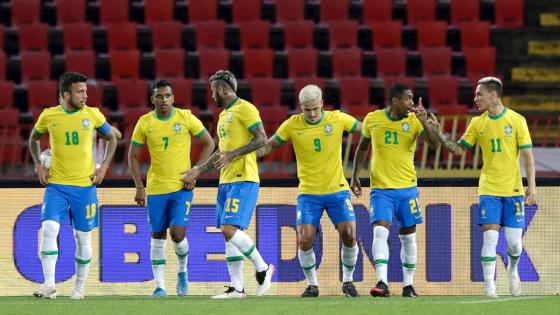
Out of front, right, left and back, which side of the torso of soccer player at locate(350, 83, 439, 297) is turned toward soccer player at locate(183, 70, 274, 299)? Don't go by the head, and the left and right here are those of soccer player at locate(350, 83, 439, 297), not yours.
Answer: right

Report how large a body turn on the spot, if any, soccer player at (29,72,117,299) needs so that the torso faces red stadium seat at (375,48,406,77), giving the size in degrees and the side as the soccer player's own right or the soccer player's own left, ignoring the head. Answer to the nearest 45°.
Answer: approximately 135° to the soccer player's own left

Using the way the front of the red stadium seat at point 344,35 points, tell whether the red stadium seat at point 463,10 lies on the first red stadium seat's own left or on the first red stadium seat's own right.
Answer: on the first red stadium seat's own left

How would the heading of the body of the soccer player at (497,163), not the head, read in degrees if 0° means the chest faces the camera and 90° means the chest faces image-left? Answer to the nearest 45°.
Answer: approximately 0°

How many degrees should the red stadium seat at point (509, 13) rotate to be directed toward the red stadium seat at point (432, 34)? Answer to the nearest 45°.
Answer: approximately 45° to its right

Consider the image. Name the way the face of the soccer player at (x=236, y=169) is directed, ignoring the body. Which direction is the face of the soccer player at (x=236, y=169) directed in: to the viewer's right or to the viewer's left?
to the viewer's left

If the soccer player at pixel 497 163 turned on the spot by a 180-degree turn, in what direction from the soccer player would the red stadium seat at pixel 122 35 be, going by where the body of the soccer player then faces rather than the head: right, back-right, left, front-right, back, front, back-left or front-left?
front-left
